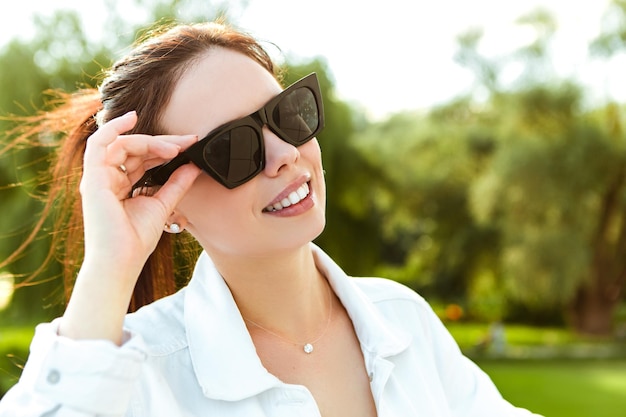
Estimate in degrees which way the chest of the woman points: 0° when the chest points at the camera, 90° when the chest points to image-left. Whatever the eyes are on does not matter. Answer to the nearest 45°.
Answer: approximately 315°

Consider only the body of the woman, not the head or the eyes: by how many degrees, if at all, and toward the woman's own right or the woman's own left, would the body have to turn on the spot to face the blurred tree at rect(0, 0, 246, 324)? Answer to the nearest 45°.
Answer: approximately 135° to the woman's own left

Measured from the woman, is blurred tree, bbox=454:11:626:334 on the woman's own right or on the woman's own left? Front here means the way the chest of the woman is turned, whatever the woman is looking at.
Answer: on the woman's own left
